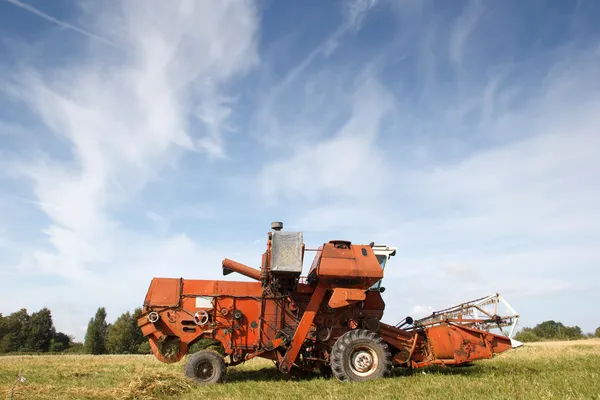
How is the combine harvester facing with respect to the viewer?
to the viewer's right
